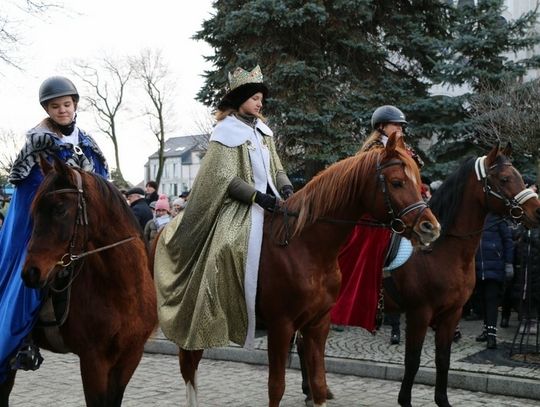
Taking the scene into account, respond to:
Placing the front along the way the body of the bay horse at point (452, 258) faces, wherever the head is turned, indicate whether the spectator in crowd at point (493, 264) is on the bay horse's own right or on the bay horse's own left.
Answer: on the bay horse's own left

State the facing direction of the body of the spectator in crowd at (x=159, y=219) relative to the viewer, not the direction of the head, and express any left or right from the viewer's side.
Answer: facing the viewer

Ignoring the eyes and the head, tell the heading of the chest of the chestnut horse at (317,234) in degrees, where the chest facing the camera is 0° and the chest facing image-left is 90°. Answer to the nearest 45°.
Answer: approximately 315°

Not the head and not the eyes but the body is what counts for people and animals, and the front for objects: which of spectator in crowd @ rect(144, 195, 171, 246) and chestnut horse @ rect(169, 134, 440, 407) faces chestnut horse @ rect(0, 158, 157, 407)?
the spectator in crowd

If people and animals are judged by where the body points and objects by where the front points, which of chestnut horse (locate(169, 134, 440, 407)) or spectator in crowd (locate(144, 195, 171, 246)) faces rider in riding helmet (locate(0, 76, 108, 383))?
the spectator in crowd

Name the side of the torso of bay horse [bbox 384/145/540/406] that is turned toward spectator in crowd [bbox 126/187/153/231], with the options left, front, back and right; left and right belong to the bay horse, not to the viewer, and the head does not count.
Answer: back

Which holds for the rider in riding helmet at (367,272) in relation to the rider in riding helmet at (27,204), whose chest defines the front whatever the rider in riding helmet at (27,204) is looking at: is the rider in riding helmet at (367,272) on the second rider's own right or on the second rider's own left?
on the second rider's own left

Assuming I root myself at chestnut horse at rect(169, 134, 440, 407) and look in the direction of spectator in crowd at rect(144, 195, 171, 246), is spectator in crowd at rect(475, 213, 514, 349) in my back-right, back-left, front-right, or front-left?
front-right

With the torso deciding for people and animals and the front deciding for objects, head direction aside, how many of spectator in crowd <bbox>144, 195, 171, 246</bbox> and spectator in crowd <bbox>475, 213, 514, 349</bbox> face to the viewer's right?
0

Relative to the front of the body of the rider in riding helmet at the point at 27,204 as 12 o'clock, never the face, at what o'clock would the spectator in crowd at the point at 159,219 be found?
The spectator in crowd is roughly at 8 o'clock from the rider in riding helmet.

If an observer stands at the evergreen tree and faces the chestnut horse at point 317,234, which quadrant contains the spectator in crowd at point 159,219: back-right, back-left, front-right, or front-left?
front-right

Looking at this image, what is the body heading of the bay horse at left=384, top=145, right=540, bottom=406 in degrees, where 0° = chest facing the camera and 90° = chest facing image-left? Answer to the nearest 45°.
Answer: approximately 315°

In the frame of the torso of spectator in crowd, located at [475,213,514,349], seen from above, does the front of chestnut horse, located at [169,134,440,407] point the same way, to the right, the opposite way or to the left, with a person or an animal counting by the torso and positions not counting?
to the left

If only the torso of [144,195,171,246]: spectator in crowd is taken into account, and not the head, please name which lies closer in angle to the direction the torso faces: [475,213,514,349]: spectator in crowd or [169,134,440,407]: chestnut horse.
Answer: the chestnut horse
